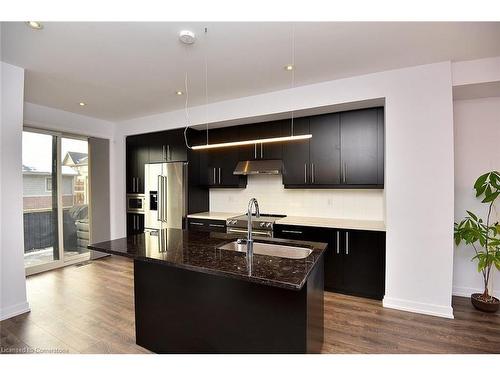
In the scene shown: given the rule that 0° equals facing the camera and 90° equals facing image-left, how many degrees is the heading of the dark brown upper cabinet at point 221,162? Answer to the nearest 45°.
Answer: approximately 45°

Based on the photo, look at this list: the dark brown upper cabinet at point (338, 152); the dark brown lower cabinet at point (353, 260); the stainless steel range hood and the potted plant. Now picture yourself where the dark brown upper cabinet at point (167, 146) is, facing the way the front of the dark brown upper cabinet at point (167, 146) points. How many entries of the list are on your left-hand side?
4

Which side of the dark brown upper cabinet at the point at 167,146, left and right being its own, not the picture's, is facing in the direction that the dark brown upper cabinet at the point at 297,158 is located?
left

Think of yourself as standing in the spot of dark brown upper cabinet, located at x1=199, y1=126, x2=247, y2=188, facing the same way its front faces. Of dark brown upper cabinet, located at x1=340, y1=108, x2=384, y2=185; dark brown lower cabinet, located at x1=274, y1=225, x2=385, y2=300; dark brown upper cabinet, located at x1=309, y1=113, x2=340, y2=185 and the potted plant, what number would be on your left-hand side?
4

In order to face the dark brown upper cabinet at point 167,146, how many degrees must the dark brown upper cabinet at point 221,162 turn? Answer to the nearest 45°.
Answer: approximately 45° to its right

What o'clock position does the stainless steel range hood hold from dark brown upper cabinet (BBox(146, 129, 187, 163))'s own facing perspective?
The stainless steel range hood is roughly at 9 o'clock from the dark brown upper cabinet.

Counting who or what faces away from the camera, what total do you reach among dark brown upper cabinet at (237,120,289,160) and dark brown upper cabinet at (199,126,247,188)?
0

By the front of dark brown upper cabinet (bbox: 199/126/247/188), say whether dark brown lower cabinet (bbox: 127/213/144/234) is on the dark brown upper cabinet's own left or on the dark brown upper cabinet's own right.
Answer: on the dark brown upper cabinet's own right
